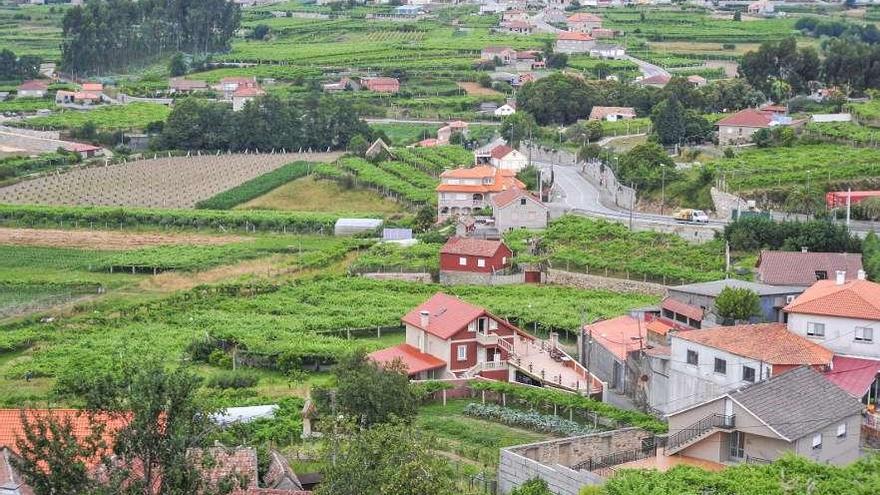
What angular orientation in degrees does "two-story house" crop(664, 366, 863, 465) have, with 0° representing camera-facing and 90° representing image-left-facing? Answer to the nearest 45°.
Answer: approximately 45°

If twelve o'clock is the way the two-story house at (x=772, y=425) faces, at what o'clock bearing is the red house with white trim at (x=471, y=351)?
The red house with white trim is roughly at 3 o'clock from the two-story house.

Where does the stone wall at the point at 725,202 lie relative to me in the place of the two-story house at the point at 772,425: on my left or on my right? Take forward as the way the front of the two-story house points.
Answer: on my right

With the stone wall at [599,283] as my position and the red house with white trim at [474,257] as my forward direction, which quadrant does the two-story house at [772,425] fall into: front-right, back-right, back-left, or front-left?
back-left

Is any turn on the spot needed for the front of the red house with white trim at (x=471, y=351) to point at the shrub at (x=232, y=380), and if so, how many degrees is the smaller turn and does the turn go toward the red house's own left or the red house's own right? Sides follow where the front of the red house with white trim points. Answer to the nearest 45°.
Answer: approximately 135° to the red house's own right
